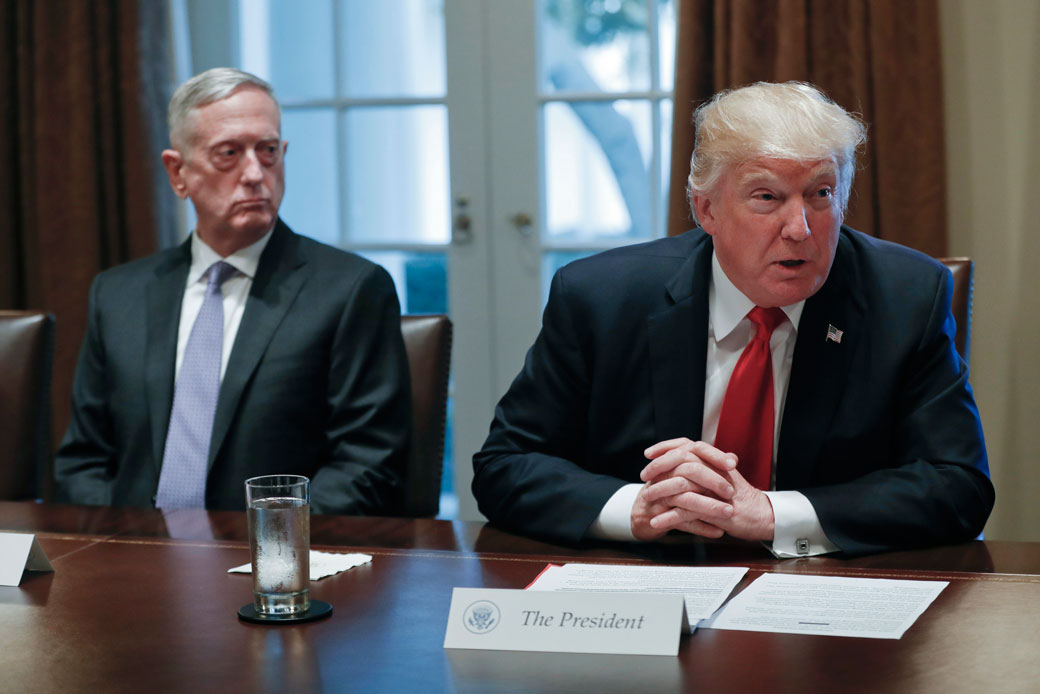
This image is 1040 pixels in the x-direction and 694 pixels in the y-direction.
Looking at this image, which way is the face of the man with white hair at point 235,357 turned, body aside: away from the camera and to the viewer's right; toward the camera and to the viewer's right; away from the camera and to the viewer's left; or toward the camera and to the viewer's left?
toward the camera and to the viewer's right

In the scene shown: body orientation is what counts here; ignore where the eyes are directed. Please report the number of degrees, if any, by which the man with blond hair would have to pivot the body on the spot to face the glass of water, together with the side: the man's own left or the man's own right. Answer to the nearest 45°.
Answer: approximately 45° to the man's own right

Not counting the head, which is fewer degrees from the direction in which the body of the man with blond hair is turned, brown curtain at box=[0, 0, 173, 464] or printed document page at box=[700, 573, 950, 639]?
the printed document page

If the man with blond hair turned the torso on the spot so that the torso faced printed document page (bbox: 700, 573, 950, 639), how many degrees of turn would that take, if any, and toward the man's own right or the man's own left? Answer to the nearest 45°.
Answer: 0° — they already face it

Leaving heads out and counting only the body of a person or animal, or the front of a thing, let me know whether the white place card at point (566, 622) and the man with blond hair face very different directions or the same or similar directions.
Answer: same or similar directions

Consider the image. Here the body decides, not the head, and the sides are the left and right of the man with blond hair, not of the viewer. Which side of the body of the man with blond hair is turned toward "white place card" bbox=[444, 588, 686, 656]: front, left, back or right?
front

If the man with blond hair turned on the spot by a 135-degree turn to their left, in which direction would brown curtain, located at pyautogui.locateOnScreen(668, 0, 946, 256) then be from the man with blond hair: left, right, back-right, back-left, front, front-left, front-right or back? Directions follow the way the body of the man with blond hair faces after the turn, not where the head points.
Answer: front-left

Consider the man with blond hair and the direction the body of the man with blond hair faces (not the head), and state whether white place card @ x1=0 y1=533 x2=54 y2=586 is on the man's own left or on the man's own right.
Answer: on the man's own right

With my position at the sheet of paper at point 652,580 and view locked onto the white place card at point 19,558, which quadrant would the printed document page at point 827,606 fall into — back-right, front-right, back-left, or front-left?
back-left

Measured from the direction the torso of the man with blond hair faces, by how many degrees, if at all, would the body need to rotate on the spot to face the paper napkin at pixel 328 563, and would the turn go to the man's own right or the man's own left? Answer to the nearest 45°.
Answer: approximately 45° to the man's own right

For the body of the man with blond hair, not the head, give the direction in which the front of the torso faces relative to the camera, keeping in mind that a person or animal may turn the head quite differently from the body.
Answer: toward the camera

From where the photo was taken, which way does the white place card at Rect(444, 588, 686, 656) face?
toward the camera

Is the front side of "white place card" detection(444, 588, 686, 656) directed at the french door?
no

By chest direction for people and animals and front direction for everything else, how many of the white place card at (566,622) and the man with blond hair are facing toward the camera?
2

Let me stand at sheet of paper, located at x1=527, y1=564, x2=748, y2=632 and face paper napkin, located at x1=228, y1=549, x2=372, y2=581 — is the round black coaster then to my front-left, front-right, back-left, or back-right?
front-left
